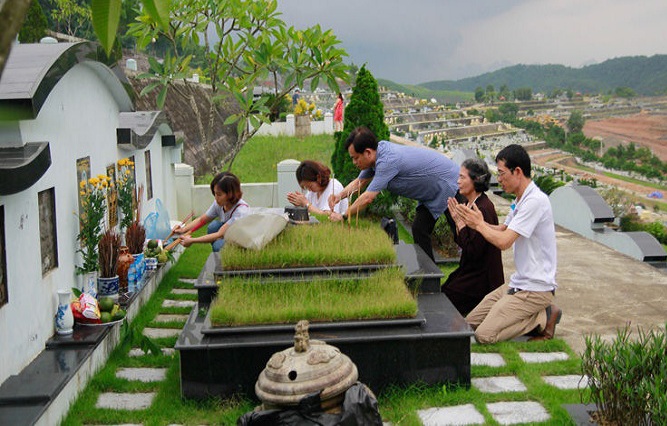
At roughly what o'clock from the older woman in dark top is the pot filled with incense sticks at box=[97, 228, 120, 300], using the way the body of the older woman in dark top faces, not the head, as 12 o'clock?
The pot filled with incense sticks is roughly at 12 o'clock from the older woman in dark top.

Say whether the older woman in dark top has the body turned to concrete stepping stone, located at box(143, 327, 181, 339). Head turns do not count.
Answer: yes

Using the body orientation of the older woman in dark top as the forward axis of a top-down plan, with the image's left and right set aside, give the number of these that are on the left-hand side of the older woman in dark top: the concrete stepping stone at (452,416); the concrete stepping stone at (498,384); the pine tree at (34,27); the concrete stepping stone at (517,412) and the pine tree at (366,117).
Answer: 3

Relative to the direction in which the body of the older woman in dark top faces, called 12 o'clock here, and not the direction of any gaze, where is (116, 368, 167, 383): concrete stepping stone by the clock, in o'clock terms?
The concrete stepping stone is roughly at 11 o'clock from the older woman in dark top.

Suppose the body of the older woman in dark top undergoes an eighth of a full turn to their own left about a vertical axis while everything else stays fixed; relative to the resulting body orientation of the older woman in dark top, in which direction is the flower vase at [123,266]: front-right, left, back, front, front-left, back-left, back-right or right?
front-right

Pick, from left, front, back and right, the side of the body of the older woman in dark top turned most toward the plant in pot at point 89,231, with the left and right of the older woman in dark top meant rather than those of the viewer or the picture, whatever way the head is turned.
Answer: front

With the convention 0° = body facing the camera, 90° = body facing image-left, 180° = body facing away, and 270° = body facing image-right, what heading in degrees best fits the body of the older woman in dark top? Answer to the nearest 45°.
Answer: approximately 90°

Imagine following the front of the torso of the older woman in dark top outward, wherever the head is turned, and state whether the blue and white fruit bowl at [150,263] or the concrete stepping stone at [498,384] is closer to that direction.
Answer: the blue and white fruit bowl

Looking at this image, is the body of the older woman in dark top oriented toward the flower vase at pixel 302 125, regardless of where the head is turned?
no

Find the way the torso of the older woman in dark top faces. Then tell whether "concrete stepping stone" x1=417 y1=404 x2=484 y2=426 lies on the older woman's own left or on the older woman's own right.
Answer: on the older woman's own left

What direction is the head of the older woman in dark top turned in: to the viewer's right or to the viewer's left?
to the viewer's left

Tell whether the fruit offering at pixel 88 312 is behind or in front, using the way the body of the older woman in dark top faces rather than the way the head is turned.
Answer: in front

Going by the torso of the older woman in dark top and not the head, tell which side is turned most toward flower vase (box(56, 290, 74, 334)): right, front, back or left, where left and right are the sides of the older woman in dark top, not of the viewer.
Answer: front

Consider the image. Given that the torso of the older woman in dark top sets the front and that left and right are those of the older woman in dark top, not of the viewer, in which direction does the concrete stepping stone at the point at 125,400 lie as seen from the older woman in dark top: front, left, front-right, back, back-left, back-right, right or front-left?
front-left

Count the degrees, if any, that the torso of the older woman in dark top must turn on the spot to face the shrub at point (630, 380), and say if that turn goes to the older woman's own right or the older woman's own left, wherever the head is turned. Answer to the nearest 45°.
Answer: approximately 90° to the older woman's own left
